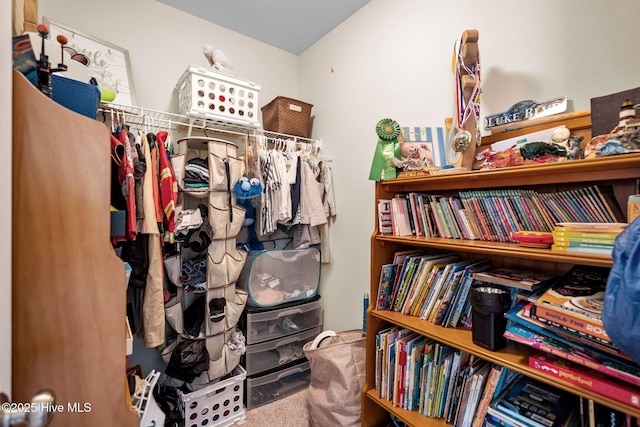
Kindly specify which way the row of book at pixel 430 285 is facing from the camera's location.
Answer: facing the viewer and to the left of the viewer

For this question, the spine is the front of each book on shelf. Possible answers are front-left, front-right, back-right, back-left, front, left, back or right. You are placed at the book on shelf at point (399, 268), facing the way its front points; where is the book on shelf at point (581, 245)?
left

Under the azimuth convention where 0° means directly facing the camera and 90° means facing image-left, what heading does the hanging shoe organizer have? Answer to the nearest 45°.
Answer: approximately 45°

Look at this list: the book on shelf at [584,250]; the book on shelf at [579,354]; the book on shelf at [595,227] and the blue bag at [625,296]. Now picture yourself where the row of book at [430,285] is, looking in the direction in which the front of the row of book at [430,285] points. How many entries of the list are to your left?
4

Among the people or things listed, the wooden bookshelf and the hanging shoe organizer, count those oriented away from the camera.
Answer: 0

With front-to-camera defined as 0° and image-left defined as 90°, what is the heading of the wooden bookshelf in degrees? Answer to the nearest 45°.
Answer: approximately 45°

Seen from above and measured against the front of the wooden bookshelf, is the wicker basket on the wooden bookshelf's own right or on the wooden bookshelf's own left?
on the wooden bookshelf's own right

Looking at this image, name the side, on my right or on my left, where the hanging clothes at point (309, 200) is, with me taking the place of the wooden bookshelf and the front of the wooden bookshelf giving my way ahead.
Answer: on my right
